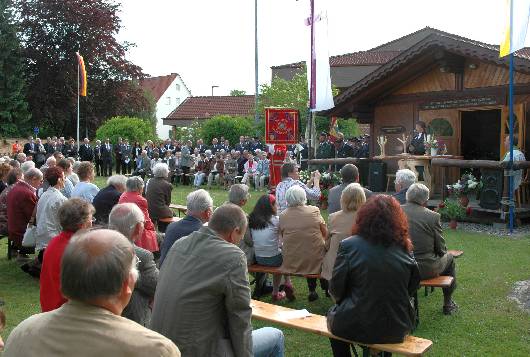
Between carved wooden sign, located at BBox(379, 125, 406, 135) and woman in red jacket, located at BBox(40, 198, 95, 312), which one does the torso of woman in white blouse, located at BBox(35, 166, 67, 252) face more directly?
the carved wooden sign

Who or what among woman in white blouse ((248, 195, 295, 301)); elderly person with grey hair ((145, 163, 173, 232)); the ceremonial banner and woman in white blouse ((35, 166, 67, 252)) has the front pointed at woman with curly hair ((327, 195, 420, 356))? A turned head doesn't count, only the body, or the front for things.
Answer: the ceremonial banner

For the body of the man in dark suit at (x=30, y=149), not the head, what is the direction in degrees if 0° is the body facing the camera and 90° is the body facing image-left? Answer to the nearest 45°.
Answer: approximately 315°

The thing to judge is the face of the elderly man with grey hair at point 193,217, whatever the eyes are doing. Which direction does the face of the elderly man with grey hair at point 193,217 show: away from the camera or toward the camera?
away from the camera

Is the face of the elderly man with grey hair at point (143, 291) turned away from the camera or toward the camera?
away from the camera

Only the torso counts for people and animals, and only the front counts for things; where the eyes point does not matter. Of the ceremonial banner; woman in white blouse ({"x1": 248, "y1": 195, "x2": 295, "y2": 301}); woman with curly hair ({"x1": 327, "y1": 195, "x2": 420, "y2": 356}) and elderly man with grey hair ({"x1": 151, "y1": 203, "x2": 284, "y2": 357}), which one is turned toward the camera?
the ceremonial banner

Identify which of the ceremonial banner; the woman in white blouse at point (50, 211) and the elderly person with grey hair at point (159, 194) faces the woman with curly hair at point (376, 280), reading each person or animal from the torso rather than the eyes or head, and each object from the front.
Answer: the ceremonial banner

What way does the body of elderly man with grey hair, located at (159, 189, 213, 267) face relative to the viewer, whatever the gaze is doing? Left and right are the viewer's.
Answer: facing away from the viewer and to the right of the viewer

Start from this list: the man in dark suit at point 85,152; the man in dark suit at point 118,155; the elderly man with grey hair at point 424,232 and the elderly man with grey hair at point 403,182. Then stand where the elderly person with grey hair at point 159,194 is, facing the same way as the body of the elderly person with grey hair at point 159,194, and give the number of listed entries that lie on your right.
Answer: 2

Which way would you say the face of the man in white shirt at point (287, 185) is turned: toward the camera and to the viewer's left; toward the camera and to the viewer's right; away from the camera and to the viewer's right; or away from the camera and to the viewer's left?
away from the camera and to the viewer's right

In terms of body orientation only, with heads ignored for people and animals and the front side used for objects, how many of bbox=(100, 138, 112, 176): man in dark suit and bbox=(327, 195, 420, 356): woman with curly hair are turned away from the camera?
1

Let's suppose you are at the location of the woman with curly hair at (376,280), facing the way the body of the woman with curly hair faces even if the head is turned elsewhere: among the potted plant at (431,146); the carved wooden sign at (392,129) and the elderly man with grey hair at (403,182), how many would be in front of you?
3

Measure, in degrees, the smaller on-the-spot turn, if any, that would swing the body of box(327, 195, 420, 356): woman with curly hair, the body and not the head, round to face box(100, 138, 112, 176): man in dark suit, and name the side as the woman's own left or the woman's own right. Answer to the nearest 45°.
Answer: approximately 45° to the woman's own left

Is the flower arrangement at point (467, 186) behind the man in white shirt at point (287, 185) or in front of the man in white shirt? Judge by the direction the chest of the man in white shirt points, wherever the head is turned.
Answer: in front

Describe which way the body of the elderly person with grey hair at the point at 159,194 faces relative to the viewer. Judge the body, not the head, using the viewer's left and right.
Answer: facing away from the viewer and to the right of the viewer
